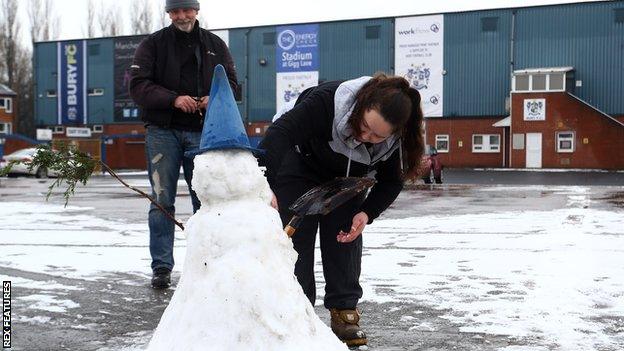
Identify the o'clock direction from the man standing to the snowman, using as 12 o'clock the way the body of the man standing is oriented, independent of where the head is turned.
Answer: The snowman is roughly at 12 o'clock from the man standing.

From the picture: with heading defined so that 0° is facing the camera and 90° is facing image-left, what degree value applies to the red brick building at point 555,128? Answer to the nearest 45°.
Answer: approximately 0°

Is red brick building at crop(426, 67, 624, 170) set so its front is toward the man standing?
yes

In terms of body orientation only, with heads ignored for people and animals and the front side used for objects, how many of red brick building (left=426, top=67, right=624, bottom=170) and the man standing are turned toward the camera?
2
